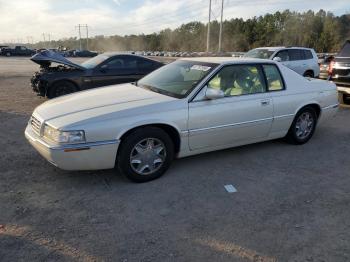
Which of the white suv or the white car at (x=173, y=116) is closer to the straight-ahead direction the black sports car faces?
the white car

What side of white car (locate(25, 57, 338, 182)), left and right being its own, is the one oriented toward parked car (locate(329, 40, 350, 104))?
back

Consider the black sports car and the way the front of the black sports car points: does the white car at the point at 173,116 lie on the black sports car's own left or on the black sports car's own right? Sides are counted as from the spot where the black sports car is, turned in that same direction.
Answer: on the black sports car's own left

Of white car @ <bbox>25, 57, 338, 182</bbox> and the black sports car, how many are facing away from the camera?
0

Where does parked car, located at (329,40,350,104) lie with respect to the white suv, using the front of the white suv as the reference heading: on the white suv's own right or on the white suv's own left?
on the white suv's own left

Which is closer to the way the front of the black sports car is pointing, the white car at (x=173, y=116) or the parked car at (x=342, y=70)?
the white car

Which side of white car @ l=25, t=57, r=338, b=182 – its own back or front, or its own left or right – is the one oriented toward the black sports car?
right

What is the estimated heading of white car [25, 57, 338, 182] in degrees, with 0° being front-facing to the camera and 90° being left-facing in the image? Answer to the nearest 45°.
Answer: approximately 45°

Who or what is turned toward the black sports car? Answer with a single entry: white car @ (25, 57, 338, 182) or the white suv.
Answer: the white suv

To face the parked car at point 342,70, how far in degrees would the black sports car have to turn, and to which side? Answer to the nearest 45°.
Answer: approximately 135° to its left

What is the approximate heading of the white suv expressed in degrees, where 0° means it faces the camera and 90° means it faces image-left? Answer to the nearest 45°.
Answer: approximately 45°

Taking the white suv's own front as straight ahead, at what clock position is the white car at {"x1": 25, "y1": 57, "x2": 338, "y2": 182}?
The white car is roughly at 11 o'clock from the white suv.
